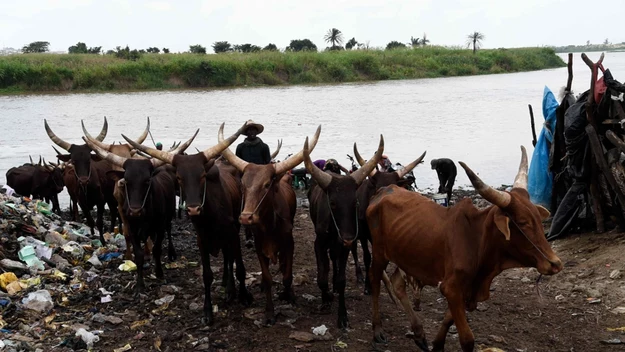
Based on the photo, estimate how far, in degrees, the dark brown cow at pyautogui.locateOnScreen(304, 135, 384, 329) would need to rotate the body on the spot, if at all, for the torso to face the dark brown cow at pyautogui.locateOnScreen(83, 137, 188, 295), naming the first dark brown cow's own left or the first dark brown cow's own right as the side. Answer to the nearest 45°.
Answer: approximately 135° to the first dark brown cow's own right

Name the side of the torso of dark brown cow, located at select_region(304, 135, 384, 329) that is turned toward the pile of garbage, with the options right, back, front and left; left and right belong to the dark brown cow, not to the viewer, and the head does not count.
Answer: right

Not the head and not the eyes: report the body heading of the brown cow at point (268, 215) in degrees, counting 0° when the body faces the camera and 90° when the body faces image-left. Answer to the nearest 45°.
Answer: approximately 0°

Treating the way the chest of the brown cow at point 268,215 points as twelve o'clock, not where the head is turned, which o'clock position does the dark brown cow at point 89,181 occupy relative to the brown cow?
The dark brown cow is roughly at 5 o'clock from the brown cow.

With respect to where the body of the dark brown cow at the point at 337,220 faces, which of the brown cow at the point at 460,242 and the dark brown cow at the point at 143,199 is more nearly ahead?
the brown cow

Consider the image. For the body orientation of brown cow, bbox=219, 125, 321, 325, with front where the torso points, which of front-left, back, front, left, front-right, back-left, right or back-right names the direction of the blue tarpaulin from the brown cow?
back-left

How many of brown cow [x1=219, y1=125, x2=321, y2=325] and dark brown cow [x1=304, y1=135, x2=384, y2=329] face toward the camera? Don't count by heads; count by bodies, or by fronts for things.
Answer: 2

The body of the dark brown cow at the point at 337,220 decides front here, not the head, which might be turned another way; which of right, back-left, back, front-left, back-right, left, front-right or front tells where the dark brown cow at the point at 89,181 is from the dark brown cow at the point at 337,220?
back-right

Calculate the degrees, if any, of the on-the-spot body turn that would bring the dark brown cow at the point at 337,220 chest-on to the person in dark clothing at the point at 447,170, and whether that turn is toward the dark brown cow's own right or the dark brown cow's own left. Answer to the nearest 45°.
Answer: approximately 180°
